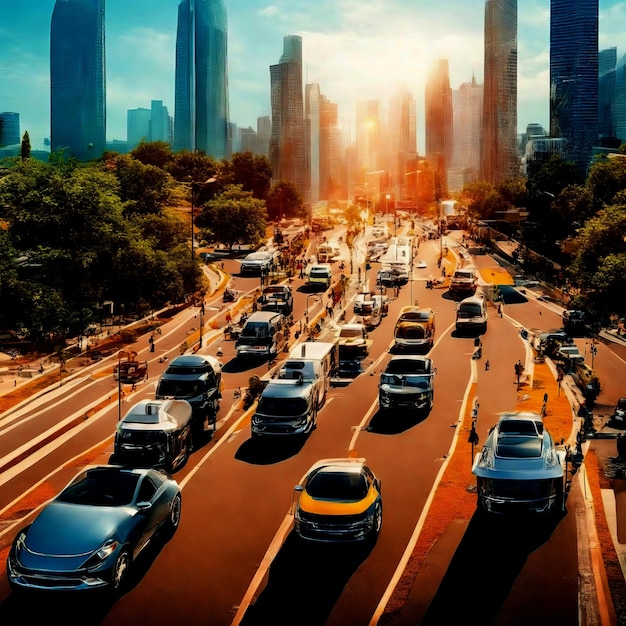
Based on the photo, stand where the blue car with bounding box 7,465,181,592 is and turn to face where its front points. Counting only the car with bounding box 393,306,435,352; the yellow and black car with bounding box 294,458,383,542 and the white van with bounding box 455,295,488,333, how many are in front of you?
0

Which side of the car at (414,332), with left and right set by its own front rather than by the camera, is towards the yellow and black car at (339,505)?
front

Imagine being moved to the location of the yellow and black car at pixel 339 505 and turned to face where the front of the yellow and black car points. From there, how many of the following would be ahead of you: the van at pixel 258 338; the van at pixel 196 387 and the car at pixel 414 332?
0

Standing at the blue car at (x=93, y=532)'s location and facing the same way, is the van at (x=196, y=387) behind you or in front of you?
behind

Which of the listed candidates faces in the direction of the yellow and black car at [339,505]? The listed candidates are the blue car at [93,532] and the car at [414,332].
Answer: the car at [414,332]

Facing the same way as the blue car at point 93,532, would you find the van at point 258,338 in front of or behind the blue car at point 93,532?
behind

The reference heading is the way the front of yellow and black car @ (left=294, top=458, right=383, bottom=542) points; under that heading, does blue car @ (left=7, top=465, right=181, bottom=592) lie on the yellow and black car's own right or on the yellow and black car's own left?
on the yellow and black car's own right

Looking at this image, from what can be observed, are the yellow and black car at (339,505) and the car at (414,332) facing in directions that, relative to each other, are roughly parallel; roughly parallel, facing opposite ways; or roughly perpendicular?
roughly parallel

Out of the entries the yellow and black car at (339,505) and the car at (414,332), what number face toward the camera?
2

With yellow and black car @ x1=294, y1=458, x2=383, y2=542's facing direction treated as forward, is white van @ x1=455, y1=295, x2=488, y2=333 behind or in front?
behind

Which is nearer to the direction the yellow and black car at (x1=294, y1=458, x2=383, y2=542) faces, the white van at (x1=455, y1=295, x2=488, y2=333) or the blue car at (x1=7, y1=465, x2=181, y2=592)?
the blue car

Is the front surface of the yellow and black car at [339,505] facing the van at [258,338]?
no

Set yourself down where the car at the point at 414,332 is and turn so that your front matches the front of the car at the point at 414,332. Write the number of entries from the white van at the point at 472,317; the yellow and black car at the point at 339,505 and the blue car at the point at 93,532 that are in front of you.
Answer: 2

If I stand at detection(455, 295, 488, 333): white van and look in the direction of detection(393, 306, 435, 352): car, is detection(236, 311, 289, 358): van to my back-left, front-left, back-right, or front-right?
front-right

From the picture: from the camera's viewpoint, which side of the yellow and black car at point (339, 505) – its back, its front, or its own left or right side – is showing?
front

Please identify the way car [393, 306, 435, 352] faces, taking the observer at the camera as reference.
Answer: facing the viewer

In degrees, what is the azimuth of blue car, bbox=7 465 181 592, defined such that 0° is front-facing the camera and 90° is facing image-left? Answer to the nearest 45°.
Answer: approximately 45°

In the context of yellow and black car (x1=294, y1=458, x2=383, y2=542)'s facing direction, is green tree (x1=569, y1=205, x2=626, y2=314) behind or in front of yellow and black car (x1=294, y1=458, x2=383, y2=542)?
behind
